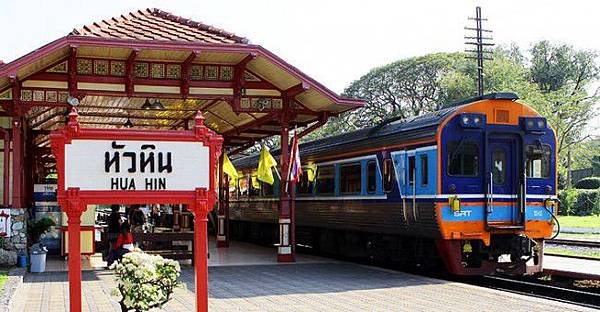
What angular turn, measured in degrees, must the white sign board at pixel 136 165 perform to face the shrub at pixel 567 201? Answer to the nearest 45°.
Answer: approximately 135° to its left

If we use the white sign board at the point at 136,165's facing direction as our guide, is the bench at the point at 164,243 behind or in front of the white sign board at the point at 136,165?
behind

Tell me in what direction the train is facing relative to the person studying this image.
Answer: facing the viewer and to the right of the viewer

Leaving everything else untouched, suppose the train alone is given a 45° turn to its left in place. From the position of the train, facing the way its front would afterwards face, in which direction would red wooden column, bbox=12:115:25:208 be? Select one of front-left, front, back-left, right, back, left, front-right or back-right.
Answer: back

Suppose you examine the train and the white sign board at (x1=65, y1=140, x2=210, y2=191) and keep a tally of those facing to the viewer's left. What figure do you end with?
0

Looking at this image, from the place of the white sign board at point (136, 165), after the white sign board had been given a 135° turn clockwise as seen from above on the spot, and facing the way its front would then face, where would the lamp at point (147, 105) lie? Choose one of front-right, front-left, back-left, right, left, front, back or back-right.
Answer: front-right

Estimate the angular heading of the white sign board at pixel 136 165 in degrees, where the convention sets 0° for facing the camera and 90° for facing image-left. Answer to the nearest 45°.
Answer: approximately 0°

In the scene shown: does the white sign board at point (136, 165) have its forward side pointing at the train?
no

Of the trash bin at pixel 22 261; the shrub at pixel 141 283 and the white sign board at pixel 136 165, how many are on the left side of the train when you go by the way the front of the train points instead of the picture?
0

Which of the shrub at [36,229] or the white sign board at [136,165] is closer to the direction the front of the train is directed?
the white sign board

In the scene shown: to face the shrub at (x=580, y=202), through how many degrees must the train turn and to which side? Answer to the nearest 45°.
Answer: approximately 135° to its left

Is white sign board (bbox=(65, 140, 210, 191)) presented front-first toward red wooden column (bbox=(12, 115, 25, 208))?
no

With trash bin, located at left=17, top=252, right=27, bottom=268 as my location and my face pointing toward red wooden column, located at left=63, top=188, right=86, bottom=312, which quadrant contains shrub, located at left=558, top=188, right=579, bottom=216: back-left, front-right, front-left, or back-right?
back-left

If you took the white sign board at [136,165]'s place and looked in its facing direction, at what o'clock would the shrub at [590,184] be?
The shrub is roughly at 7 o'clock from the white sign board.

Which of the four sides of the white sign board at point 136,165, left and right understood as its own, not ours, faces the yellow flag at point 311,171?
back

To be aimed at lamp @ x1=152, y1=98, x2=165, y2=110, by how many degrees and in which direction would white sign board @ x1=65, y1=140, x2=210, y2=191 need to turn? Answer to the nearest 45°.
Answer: approximately 180°

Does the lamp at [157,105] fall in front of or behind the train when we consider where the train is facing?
behind
